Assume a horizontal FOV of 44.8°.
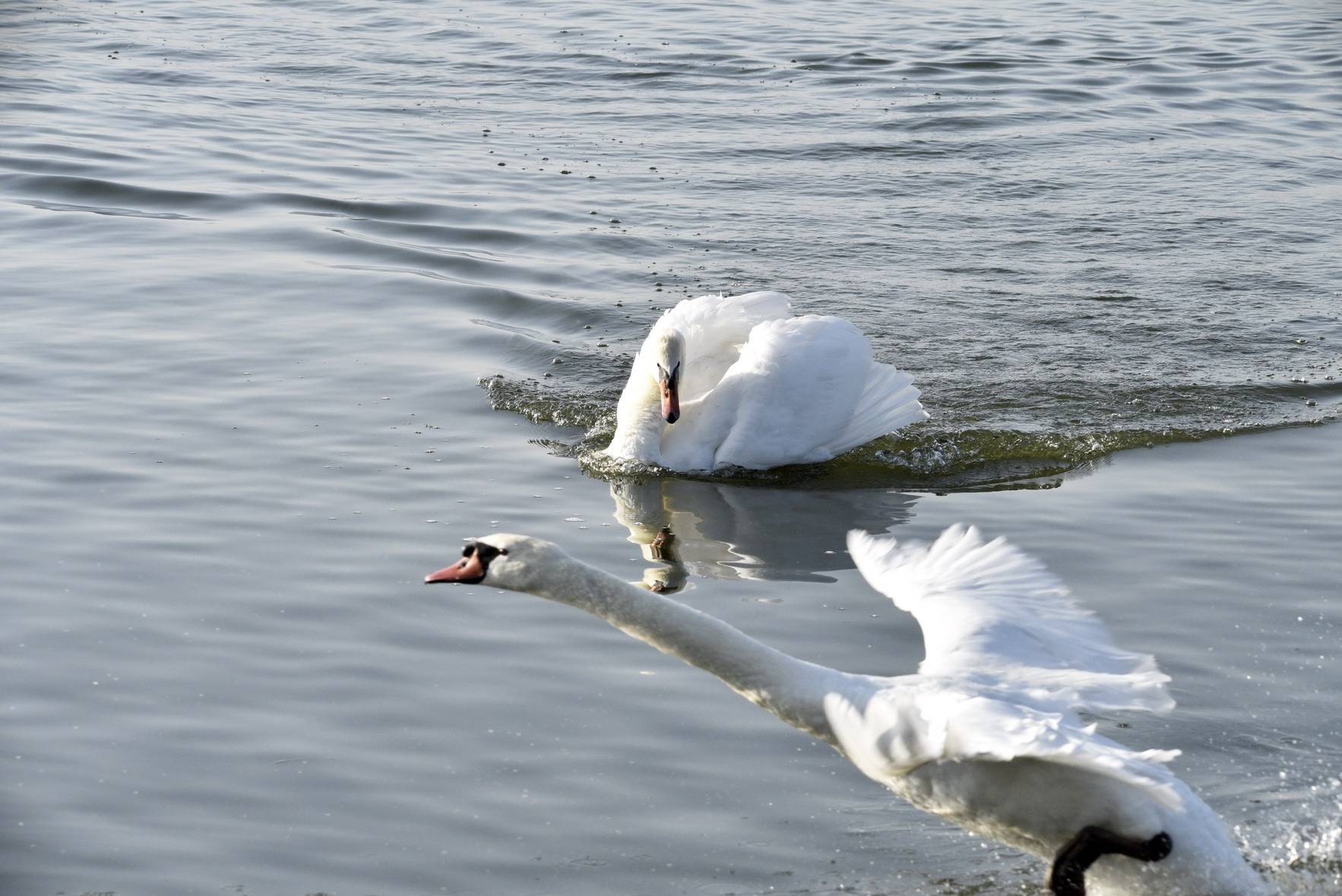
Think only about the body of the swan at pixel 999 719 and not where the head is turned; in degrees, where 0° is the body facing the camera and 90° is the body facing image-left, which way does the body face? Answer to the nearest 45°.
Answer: approximately 90°

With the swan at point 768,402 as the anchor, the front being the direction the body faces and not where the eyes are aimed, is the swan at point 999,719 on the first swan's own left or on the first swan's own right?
on the first swan's own left

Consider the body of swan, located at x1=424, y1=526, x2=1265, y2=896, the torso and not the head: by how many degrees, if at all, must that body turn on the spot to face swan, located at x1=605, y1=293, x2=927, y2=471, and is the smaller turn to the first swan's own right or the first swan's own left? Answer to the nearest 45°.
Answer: approximately 90° to the first swan's own right

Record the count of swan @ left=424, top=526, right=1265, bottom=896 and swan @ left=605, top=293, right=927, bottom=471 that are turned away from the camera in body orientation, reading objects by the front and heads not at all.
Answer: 0

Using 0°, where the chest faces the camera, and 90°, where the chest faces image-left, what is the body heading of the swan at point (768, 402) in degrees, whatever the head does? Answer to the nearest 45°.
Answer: approximately 45°
